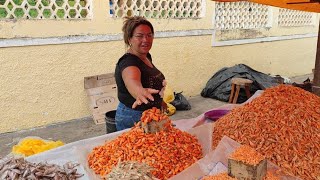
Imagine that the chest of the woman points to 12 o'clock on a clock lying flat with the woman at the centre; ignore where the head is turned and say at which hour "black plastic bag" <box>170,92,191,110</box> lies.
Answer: The black plastic bag is roughly at 8 o'clock from the woman.

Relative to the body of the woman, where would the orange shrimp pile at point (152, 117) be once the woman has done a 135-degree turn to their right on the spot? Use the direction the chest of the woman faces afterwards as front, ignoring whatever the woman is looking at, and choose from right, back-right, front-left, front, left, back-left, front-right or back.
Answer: left

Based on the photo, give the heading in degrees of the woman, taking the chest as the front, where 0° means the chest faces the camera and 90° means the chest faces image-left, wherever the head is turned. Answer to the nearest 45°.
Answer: approximately 315°

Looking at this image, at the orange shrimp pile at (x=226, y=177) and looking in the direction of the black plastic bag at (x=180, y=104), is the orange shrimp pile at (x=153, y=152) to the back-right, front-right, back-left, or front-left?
front-left

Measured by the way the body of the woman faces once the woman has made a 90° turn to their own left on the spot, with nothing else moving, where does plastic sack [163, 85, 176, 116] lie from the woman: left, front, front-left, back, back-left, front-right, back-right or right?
front-left

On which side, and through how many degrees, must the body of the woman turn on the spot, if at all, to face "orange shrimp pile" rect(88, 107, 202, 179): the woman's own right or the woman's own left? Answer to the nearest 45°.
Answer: approximately 45° to the woman's own right

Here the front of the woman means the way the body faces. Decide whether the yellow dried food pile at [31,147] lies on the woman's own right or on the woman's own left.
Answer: on the woman's own right

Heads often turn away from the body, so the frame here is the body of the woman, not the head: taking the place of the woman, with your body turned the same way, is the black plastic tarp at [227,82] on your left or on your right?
on your left

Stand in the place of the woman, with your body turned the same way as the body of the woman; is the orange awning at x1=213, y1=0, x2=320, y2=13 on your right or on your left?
on your left

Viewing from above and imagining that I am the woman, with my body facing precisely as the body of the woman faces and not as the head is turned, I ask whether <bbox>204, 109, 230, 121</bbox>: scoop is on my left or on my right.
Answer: on my left

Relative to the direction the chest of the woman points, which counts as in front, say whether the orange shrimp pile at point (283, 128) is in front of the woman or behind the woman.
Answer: in front

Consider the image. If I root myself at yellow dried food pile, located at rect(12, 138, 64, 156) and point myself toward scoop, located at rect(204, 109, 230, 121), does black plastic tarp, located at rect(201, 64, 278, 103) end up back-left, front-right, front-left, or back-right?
front-left
